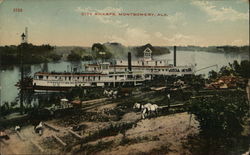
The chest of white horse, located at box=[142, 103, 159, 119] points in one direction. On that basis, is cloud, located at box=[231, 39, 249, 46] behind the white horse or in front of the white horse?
behind

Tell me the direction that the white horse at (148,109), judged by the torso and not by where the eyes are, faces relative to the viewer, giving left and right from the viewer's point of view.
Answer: facing the viewer and to the left of the viewer

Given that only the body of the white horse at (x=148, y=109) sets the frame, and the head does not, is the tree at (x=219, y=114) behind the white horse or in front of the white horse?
behind
